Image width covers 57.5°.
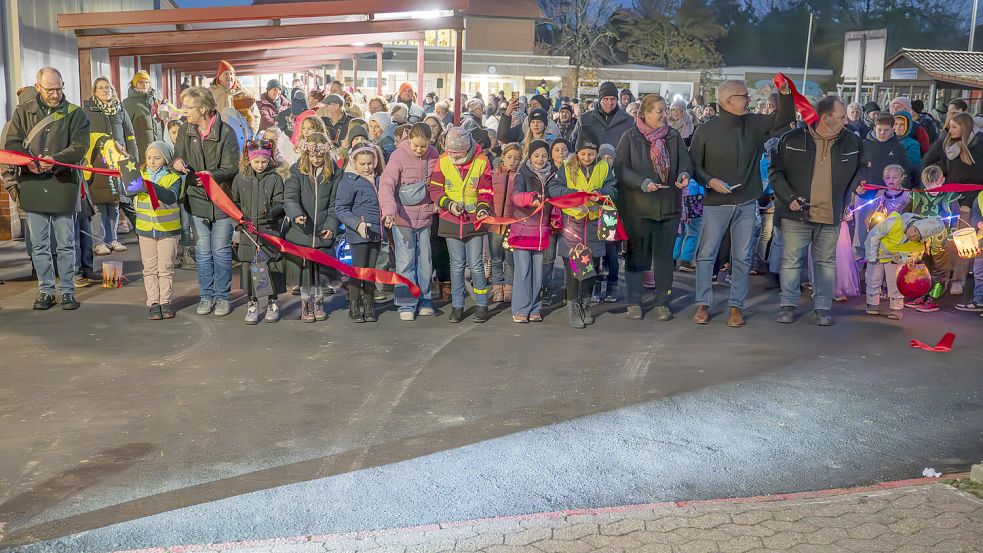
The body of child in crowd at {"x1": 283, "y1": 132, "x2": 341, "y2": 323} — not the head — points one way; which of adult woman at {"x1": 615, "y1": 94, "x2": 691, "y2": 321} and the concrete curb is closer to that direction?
the concrete curb

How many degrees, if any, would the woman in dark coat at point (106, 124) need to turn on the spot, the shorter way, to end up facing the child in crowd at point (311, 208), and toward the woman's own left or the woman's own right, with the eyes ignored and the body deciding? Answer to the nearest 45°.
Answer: approximately 45° to the woman's own left

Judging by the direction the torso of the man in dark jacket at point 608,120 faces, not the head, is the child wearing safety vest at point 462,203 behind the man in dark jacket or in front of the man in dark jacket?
in front

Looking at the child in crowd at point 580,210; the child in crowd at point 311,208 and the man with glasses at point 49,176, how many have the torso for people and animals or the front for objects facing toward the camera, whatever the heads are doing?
3

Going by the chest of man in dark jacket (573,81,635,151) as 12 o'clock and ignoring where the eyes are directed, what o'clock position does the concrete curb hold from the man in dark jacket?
The concrete curb is roughly at 12 o'clock from the man in dark jacket.

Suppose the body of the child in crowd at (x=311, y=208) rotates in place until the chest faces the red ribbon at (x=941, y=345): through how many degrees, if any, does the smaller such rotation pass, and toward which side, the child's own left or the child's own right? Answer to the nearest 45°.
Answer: approximately 90° to the child's own left

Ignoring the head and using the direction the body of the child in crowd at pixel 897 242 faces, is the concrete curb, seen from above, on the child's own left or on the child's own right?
on the child's own right

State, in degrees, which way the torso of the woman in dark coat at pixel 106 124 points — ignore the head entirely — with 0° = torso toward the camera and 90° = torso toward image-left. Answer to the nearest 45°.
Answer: approximately 0°
